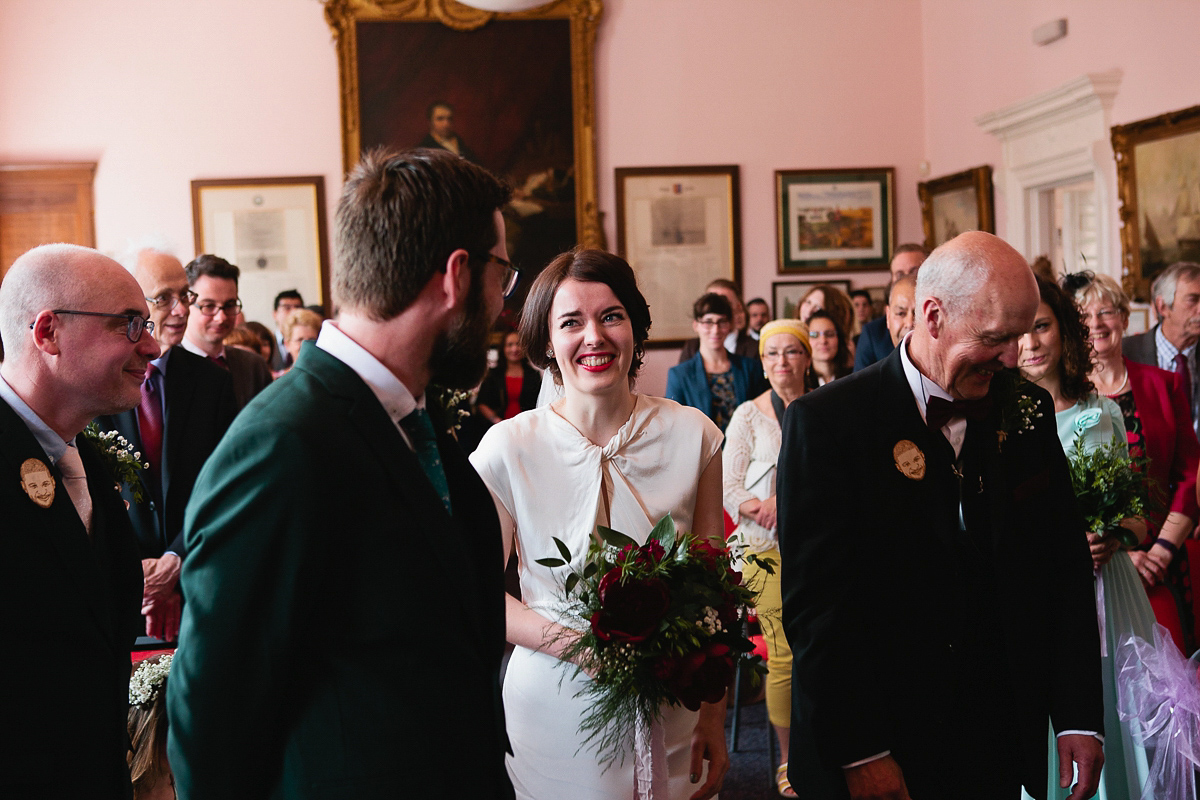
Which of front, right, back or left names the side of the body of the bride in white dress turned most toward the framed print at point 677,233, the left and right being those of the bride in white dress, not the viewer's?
back

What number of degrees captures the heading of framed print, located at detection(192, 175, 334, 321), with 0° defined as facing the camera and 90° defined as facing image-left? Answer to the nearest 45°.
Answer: approximately 0°

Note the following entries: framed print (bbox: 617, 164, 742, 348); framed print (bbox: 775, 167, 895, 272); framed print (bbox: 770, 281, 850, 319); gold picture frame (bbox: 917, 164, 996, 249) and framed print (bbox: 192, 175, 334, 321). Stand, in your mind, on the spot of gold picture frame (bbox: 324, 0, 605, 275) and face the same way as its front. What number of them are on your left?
4

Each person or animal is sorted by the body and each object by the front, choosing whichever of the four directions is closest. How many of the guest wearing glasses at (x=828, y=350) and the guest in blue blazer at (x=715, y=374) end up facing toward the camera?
2

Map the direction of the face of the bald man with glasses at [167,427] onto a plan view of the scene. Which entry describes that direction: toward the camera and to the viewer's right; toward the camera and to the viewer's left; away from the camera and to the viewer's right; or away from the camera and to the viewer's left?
toward the camera and to the viewer's right

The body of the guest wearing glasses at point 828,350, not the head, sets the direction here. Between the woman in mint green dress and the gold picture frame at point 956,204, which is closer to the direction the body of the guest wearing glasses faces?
the woman in mint green dress

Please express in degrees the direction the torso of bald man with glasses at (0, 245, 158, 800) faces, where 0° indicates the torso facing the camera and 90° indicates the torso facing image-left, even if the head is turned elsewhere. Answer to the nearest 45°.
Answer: approximately 315°

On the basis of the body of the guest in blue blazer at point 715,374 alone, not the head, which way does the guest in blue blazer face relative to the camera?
toward the camera

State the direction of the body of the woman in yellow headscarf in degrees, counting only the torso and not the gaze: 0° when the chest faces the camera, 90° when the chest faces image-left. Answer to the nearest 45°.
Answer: approximately 0°

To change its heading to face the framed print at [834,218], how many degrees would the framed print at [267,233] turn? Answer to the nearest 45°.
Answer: approximately 90° to its left

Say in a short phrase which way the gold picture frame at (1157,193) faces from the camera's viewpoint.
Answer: facing the viewer and to the left of the viewer

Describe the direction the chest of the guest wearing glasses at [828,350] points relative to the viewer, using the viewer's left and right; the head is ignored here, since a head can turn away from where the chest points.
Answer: facing the viewer

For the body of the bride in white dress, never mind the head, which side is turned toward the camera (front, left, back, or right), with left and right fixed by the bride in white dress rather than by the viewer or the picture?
front

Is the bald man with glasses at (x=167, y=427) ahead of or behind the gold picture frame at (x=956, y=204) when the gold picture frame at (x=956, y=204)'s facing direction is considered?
ahead

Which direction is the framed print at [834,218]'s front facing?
toward the camera

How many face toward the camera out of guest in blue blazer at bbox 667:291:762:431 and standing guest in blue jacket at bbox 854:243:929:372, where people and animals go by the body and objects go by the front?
2

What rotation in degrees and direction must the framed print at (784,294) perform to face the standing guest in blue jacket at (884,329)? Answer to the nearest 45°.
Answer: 0° — it already faces them
